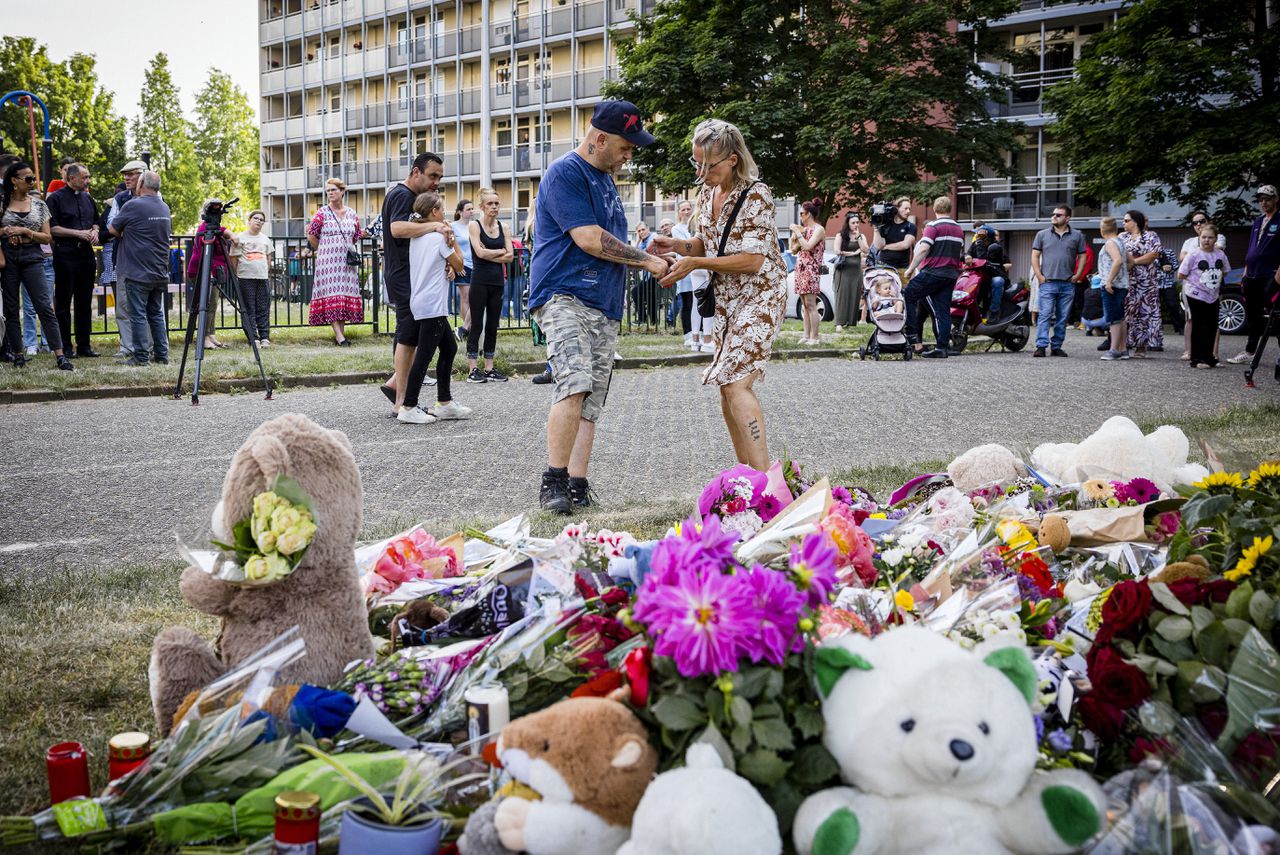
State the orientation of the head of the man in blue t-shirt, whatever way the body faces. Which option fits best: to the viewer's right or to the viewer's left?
to the viewer's right

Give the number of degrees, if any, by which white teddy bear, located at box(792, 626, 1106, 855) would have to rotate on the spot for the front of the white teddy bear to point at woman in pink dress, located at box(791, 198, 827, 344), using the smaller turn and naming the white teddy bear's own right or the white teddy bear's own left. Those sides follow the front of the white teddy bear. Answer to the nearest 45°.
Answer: approximately 180°

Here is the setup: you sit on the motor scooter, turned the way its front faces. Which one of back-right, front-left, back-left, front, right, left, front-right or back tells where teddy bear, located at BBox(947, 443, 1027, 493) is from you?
front-left

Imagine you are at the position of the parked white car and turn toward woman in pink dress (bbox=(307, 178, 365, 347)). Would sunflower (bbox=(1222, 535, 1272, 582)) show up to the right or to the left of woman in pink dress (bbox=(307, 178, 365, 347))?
left

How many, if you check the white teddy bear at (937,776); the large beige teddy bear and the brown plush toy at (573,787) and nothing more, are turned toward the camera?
1

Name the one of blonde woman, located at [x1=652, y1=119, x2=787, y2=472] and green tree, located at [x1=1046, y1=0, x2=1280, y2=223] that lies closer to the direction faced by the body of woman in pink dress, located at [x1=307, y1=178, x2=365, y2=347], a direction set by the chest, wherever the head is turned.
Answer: the blonde woman

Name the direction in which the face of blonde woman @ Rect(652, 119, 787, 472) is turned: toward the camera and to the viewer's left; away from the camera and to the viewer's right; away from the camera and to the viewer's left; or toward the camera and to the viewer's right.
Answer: toward the camera and to the viewer's left

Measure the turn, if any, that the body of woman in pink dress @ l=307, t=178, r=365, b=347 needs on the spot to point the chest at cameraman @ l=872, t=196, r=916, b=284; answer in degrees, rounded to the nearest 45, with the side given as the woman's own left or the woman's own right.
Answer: approximately 90° to the woman's own left

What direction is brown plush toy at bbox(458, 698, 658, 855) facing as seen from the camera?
to the viewer's left

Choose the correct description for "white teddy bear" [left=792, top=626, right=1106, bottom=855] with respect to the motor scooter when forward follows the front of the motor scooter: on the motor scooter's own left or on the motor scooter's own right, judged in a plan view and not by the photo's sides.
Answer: on the motor scooter's own left

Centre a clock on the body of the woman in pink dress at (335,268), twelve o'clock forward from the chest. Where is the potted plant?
The potted plant is roughly at 12 o'clock from the woman in pink dress.

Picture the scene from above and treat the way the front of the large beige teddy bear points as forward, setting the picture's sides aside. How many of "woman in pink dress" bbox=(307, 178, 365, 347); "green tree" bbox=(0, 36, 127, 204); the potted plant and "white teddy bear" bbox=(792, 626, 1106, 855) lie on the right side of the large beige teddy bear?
2

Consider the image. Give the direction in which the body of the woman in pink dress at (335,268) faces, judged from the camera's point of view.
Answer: toward the camera
